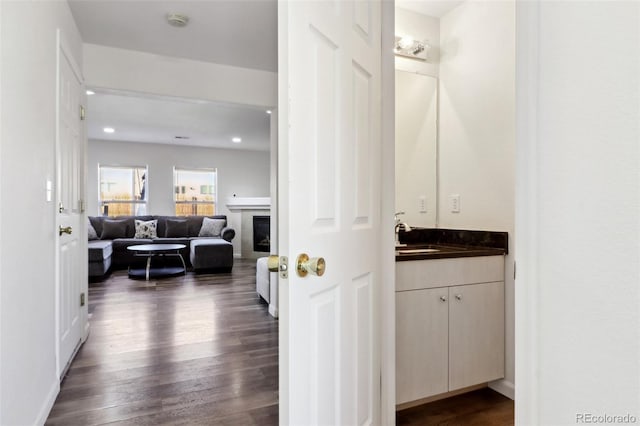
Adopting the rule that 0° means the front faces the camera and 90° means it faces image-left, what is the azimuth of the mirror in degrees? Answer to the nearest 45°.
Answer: approximately 315°

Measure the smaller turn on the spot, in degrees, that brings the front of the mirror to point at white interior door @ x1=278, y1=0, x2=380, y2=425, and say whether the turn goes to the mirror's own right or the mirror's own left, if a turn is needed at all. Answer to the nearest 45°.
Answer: approximately 45° to the mirror's own right

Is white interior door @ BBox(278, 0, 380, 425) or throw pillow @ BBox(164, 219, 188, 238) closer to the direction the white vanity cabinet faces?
the white interior door

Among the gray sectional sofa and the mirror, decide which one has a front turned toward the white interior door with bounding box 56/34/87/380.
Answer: the gray sectional sofa

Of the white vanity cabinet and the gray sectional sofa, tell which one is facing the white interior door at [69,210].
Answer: the gray sectional sofa

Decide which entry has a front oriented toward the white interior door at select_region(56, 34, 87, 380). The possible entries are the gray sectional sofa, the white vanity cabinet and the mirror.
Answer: the gray sectional sofa

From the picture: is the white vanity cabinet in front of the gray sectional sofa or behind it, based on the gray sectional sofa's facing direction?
in front

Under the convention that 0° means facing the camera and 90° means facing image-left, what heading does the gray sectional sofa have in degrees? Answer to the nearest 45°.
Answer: approximately 0°
